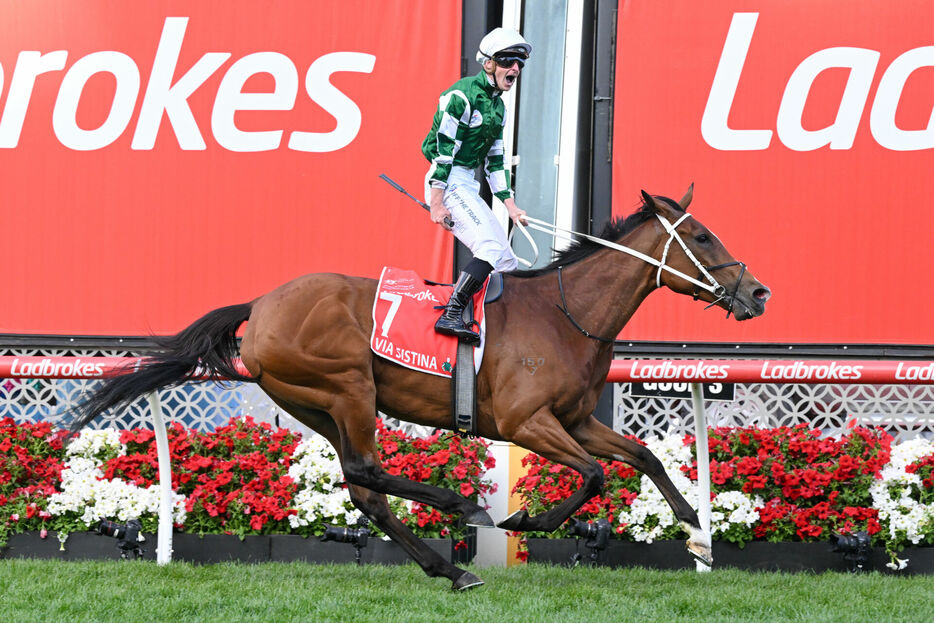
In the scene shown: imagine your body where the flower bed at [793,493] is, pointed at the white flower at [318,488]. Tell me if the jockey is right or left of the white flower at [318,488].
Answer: left

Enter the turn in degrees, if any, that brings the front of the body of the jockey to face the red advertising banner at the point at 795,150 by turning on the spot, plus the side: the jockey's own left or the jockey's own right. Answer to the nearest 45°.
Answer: approximately 90° to the jockey's own left

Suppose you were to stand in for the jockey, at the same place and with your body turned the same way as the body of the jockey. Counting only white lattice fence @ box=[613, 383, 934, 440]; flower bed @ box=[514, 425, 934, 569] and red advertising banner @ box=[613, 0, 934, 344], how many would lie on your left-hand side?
3

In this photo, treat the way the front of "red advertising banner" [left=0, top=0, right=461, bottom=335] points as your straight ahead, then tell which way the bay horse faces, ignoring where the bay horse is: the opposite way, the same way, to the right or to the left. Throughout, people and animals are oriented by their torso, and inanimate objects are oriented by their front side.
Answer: to the left

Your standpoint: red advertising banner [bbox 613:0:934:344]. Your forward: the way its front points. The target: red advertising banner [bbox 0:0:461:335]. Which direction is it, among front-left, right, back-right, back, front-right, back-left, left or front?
right

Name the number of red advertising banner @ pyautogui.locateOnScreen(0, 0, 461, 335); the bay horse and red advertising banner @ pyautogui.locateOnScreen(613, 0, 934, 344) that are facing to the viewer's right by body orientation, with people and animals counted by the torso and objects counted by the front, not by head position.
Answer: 1

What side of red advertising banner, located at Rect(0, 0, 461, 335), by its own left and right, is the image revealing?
front

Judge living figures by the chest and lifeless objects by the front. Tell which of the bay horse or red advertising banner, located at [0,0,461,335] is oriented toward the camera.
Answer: the red advertising banner

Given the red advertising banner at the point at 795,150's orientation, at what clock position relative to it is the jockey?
The jockey is roughly at 1 o'clock from the red advertising banner.

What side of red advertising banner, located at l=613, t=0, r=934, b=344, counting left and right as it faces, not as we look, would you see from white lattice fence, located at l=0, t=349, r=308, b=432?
right

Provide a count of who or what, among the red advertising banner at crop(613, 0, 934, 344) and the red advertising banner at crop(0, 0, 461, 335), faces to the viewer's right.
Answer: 0

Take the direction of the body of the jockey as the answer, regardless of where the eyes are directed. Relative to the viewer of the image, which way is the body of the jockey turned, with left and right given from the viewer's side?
facing the viewer and to the right of the viewer

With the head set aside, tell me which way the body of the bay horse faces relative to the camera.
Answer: to the viewer's right

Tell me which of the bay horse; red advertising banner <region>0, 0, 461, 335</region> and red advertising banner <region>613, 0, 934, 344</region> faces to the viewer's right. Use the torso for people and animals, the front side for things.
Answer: the bay horse
